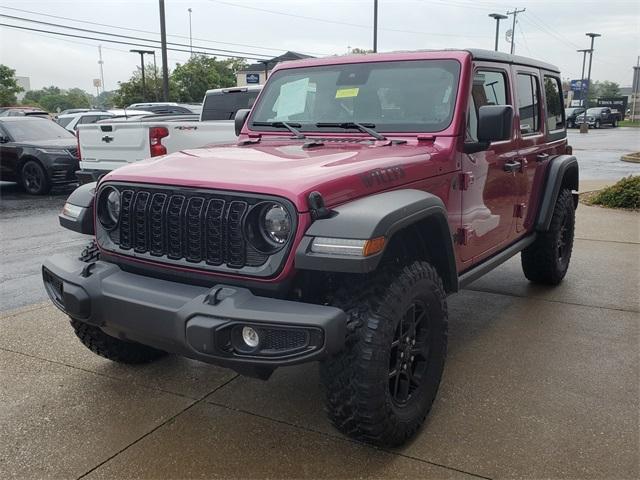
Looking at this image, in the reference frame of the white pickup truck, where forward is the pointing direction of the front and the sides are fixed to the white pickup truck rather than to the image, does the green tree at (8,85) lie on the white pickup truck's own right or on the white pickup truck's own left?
on the white pickup truck's own left

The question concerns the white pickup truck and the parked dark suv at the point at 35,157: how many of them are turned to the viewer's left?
0

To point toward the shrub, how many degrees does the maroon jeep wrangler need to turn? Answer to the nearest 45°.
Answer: approximately 180°

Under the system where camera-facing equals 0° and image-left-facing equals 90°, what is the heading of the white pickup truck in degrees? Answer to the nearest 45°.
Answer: approximately 225°

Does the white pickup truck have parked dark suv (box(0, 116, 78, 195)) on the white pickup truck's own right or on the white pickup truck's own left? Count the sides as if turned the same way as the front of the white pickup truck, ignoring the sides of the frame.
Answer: on the white pickup truck's own left

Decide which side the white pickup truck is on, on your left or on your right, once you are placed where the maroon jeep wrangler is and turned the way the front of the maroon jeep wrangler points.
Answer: on your right

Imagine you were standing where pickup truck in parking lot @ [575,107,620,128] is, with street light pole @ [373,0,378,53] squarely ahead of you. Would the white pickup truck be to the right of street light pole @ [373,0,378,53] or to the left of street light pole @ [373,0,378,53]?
left

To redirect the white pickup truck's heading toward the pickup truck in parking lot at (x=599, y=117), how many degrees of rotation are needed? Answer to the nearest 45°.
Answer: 0° — it already faces it

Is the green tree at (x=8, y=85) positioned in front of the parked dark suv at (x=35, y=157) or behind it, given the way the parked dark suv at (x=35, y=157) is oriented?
behind

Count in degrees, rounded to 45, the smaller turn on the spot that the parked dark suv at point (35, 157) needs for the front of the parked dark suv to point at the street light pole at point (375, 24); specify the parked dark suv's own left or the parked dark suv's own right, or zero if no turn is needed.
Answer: approximately 90° to the parked dark suv's own left

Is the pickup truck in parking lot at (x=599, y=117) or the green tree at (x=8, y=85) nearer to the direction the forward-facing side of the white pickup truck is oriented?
the pickup truck in parking lot

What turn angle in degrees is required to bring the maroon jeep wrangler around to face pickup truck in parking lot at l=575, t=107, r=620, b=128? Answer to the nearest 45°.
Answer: approximately 180°

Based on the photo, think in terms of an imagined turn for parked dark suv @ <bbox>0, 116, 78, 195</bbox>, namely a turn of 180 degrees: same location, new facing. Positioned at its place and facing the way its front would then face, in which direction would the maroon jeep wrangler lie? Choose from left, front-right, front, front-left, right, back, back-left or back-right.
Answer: back-left

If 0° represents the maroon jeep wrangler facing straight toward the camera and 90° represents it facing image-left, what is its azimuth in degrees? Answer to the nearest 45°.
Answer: approximately 45°
